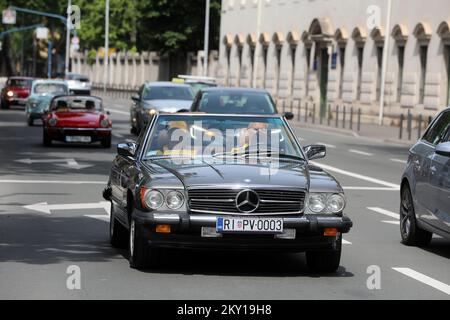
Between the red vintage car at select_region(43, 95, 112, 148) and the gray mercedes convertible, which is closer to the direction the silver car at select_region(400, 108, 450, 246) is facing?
the gray mercedes convertible

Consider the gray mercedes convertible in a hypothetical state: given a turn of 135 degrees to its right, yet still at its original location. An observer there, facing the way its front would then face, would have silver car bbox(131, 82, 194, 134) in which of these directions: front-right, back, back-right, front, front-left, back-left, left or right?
front-right

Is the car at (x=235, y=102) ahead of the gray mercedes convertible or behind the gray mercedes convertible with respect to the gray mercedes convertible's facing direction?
behind

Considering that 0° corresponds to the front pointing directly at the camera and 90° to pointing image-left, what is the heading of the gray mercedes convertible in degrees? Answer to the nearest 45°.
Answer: approximately 0°

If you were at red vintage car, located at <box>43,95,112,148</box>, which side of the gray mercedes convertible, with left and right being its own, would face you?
back

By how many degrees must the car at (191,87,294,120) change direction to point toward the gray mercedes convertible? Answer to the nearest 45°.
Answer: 0° — it already faces it

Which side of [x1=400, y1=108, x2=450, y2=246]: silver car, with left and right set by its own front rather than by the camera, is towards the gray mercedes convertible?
right

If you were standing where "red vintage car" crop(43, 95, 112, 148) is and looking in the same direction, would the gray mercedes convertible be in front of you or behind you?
in front

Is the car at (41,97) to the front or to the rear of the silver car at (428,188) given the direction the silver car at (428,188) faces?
to the rear
